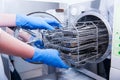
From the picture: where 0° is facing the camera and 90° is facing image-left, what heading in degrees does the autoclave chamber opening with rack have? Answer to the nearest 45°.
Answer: approximately 45°
